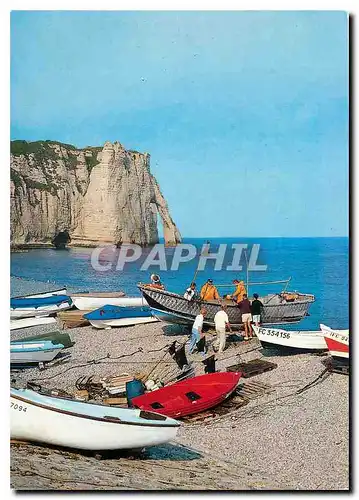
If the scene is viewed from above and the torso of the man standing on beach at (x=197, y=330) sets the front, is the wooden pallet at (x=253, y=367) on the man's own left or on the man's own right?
on the man's own right

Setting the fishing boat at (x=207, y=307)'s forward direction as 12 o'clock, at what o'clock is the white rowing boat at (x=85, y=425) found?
The white rowing boat is roughly at 9 o'clock from the fishing boat.

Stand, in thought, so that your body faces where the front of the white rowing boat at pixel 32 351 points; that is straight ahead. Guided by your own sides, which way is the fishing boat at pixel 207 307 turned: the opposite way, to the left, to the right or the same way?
the opposite way

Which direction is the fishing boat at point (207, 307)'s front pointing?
to the viewer's left

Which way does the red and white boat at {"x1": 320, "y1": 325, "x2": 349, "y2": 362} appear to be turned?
to the viewer's left

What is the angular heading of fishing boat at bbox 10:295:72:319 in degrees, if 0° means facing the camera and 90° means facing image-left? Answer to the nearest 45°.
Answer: approximately 270°

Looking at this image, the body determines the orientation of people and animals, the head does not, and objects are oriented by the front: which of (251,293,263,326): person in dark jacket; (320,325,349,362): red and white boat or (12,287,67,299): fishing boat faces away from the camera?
the person in dark jacket

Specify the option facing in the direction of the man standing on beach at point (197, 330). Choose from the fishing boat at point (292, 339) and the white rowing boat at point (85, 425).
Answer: the fishing boat

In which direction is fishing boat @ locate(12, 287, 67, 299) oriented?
to the viewer's right

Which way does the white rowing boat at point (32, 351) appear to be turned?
to the viewer's right

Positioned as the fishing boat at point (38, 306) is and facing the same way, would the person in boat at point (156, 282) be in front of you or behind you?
in front

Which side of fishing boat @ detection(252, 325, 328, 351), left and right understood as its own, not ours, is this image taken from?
left

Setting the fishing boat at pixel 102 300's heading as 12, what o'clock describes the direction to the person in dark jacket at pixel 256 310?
The person in dark jacket is roughly at 6 o'clock from the fishing boat.
